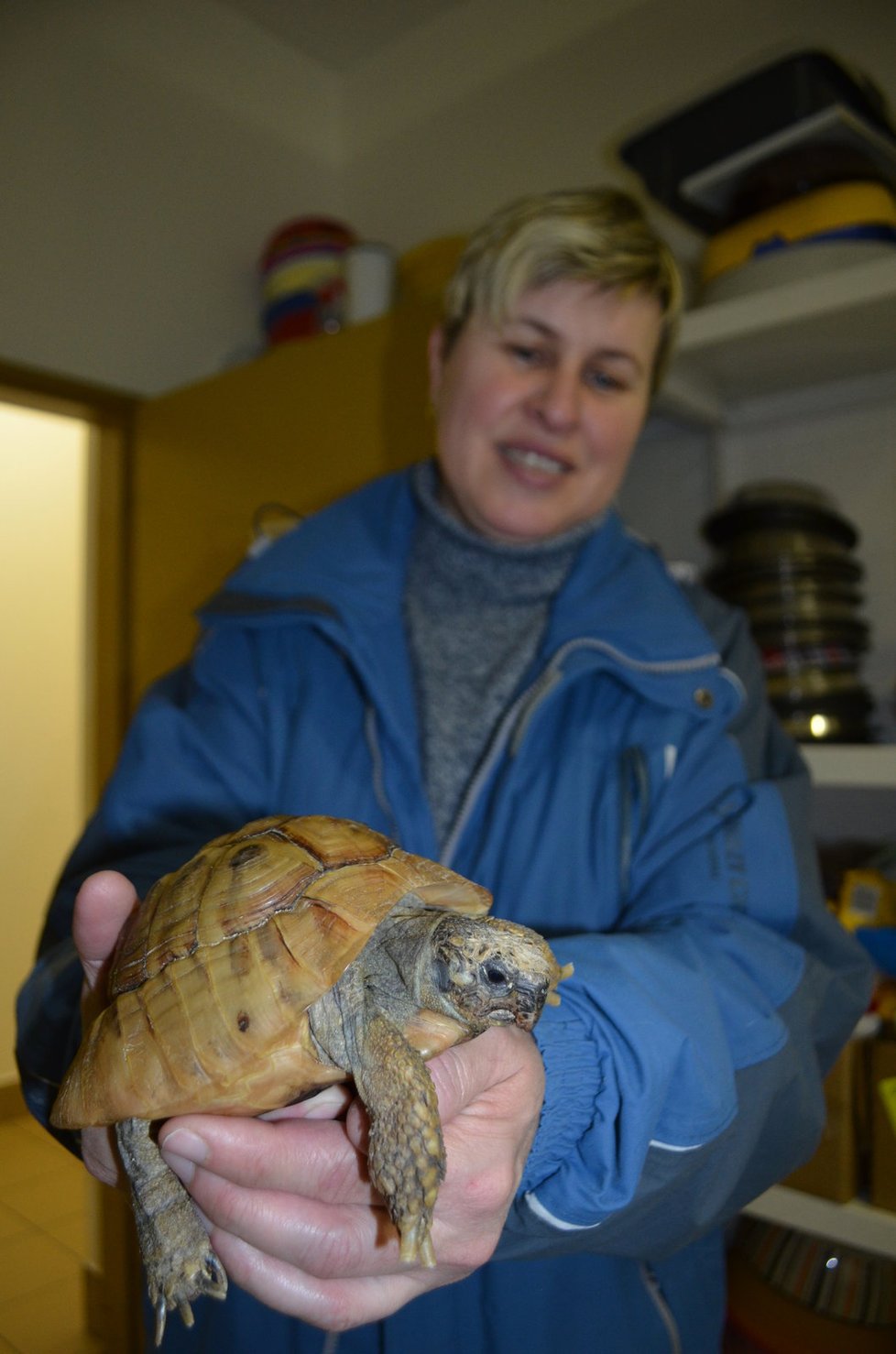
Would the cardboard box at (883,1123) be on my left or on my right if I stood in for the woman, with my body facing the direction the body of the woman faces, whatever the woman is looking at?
on my left

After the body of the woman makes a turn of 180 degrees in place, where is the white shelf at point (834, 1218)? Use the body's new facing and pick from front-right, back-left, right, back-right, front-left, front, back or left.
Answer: front-right

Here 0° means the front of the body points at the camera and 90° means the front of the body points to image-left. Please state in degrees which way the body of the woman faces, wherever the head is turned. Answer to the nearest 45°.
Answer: approximately 0°

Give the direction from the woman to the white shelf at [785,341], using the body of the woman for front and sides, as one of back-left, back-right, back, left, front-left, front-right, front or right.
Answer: back-left
